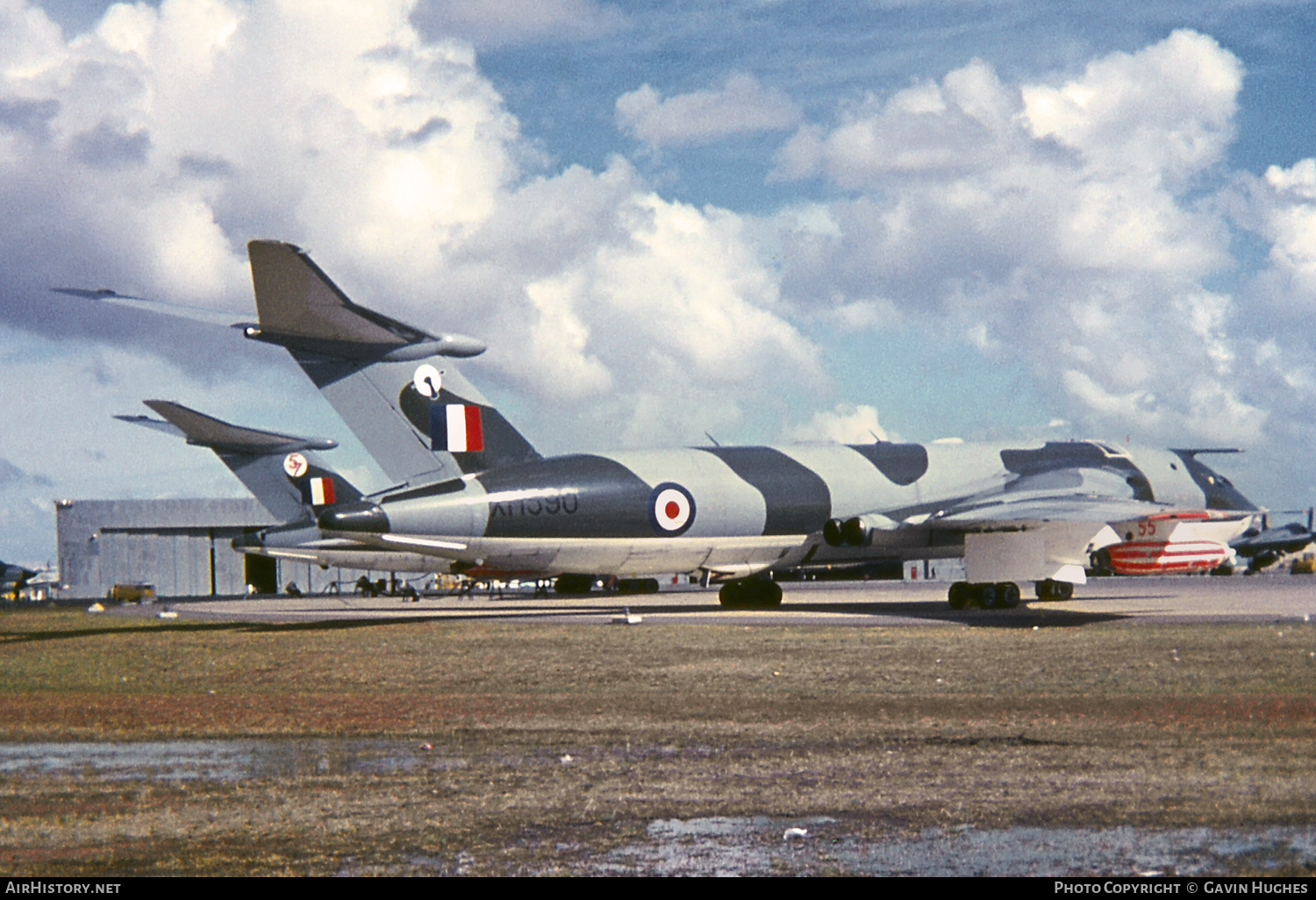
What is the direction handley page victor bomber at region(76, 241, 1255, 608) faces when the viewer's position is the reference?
facing away from the viewer and to the right of the viewer
